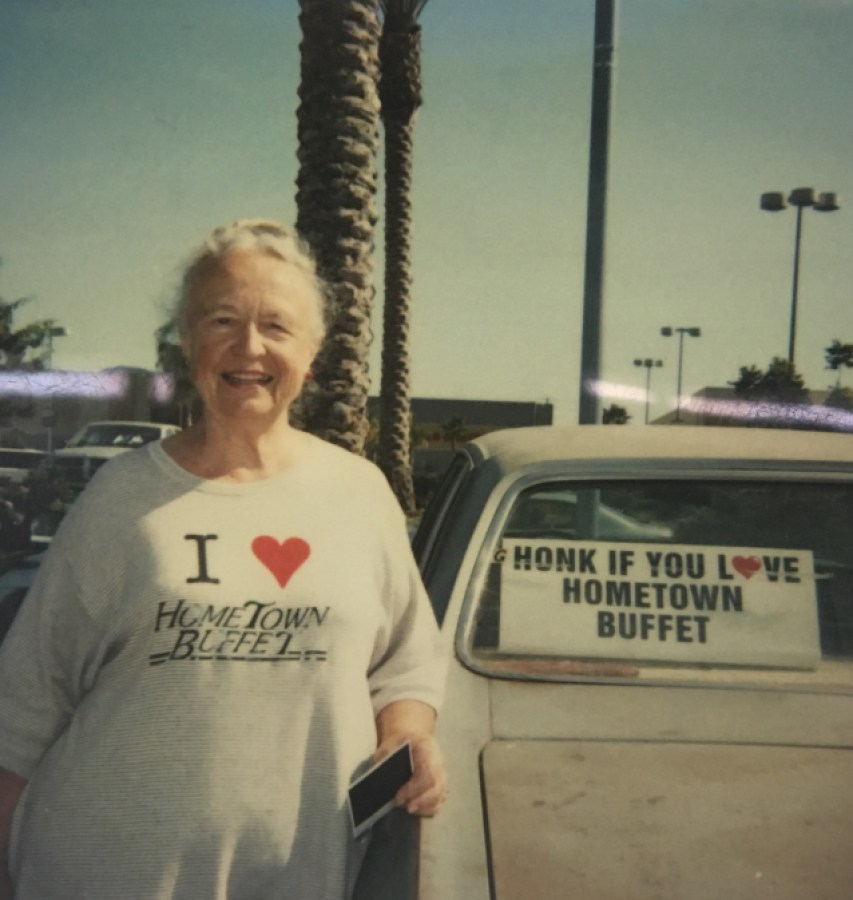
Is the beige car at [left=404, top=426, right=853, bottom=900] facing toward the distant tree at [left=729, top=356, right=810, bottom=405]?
yes

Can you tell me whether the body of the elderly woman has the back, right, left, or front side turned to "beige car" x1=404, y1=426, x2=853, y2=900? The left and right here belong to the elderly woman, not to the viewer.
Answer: left

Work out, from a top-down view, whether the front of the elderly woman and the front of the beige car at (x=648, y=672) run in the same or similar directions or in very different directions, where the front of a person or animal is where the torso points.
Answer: very different directions

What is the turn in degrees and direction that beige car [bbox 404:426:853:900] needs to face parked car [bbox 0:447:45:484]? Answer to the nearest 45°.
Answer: approximately 45° to its left

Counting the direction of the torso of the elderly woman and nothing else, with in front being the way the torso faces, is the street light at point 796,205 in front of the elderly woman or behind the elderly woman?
behind

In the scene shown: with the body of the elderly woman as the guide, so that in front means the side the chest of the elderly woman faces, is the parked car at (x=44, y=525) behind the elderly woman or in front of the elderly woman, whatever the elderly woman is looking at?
behind

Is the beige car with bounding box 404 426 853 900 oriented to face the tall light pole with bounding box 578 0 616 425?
yes

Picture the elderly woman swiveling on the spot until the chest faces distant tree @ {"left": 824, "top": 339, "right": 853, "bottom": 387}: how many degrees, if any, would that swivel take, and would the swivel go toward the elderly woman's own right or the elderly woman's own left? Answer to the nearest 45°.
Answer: approximately 135° to the elderly woman's own left

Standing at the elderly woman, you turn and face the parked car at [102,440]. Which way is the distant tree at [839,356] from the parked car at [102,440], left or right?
right

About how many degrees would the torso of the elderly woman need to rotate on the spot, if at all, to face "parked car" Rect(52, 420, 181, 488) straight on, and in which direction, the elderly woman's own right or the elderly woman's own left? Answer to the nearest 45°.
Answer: approximately 180°

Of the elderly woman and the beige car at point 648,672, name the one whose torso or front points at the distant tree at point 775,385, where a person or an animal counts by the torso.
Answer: the beige car

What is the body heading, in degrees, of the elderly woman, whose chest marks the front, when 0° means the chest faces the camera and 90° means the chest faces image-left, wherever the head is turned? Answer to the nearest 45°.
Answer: approximately 0°

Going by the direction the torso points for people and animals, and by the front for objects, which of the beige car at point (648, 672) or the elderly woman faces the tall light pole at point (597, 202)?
the beige car

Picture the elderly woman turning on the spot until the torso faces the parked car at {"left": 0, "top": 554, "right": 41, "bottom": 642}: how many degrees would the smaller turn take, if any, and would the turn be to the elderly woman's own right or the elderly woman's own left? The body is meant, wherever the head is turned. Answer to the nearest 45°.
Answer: approximately 180°

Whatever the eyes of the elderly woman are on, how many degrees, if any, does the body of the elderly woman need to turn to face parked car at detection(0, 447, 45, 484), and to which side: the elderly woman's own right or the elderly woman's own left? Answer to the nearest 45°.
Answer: approximately 180°

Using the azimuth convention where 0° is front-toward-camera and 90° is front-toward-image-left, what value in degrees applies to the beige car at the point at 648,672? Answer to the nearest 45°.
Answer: approximately 180°
